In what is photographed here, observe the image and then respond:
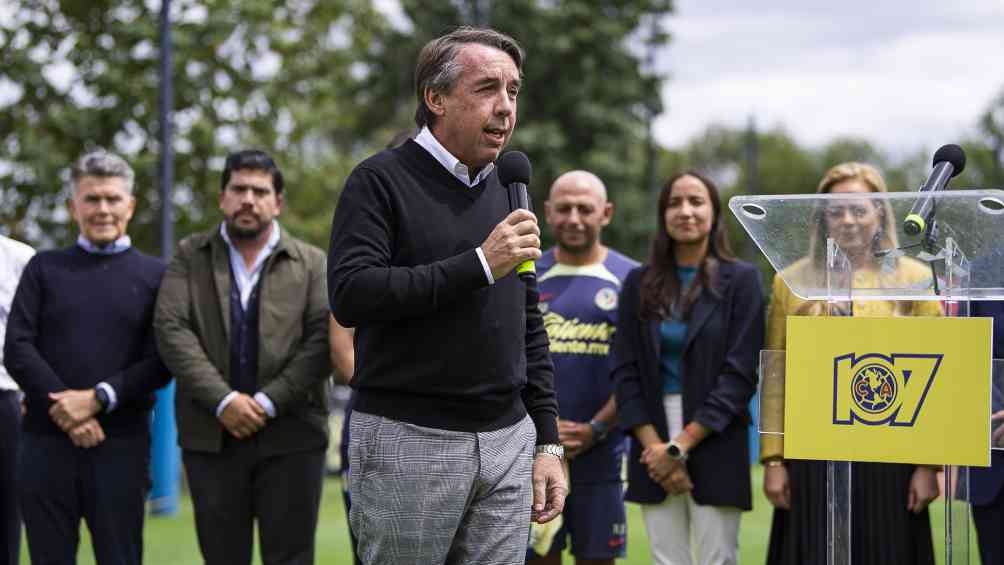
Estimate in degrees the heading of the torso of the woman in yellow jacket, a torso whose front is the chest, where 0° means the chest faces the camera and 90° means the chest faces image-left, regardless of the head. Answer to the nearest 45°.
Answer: approximately 0°

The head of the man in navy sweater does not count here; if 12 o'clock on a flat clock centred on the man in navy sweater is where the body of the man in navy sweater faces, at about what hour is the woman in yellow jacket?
The woman in yellow jacket is roughly at 10 o'clock from the man in navy sweater.

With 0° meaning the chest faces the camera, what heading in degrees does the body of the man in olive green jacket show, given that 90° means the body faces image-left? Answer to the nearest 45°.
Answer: approximately 0°

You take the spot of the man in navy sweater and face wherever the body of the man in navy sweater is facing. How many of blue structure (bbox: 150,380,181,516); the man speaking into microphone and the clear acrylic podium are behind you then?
1

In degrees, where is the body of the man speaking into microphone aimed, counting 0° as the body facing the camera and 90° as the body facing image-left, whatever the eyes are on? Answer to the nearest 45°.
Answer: approximately 315°

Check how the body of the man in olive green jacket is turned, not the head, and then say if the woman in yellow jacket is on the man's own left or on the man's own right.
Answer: on the man's own left

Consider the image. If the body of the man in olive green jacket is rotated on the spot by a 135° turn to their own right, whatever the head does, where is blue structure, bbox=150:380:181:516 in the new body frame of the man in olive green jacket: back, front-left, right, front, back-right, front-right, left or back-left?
front-right

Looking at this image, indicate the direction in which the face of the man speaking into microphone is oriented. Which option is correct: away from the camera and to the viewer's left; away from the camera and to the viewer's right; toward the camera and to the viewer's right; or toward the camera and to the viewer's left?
toward the camera and to the viewer's right
